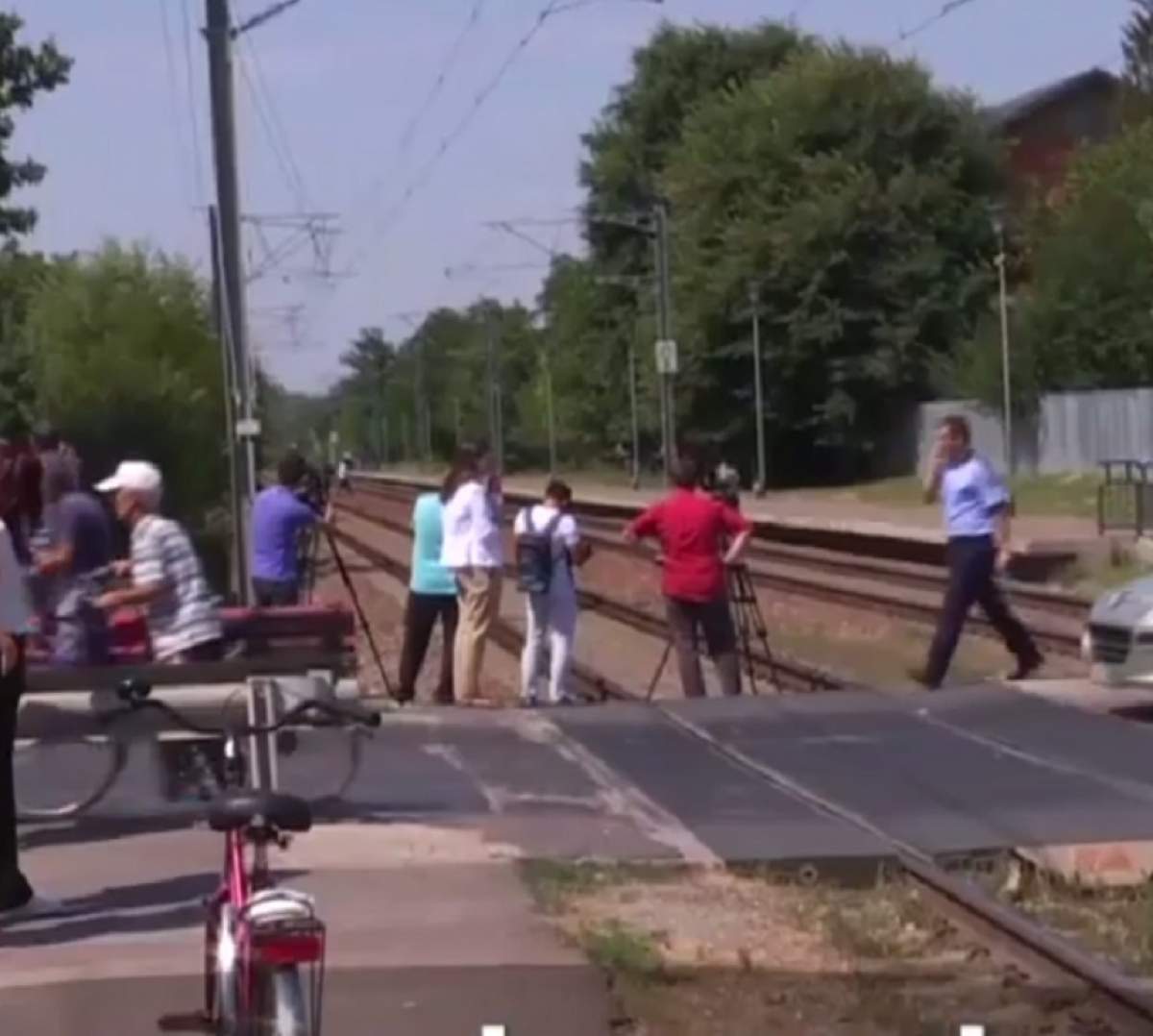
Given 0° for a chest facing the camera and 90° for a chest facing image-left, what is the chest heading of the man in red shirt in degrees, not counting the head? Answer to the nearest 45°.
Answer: approximately 180°

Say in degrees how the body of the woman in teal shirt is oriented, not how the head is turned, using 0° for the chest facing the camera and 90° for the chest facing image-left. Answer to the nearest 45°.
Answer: approximately 180°

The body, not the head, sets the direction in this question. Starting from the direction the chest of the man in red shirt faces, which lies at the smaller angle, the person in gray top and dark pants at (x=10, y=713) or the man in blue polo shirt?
the man in blue polo shirt

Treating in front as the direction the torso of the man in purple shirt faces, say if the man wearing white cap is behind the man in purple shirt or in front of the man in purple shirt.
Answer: behind

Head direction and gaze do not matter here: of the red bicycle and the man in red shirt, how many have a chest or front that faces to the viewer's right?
0

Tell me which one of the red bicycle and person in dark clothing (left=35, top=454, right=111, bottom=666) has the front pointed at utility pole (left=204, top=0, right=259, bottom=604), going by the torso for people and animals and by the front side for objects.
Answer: the red bicycle
